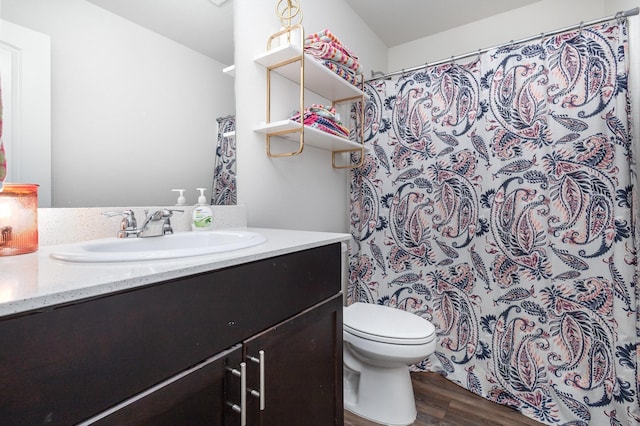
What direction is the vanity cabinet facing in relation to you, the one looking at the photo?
facing the viewer and to the right of the viewer

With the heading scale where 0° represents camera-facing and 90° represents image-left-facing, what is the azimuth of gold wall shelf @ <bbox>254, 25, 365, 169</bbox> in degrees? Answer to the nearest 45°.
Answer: approximately 315°

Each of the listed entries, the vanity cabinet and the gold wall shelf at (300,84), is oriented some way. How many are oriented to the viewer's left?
0

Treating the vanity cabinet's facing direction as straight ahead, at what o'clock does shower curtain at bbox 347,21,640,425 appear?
The shower curtain is roughly at 10 o'clock from the vanity cabinet.

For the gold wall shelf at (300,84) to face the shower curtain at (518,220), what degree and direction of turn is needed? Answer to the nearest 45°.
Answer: approximately 45° to its left

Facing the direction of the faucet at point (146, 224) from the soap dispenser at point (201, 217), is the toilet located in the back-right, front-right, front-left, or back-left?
back-left

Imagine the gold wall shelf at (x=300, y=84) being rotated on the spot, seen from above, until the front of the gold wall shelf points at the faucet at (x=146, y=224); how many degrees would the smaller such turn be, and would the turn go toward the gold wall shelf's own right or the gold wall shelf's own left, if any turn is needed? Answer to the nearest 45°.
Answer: approximately 90° to the gold wall shelf's own right

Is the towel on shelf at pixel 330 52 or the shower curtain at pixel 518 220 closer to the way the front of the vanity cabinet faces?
the shower curtain

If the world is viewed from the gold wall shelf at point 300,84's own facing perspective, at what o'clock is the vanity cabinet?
The vanity cabinet is roughly at 2 o'clock from the gold wall shelf.

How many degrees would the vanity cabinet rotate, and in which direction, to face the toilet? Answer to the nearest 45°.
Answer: approximately 90° to its left

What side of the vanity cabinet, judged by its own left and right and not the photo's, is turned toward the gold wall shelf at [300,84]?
left
